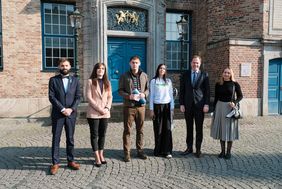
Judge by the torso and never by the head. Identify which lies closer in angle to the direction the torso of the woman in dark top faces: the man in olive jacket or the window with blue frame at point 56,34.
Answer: the man in olive jacket

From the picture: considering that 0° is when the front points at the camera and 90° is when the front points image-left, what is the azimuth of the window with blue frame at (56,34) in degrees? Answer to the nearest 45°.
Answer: approximately 0°

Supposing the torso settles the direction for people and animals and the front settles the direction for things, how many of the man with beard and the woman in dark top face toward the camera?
2

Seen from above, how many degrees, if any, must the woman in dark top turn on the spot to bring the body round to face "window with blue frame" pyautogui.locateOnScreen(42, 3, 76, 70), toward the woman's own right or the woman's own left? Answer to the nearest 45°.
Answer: approximately 135° to the woman's own right

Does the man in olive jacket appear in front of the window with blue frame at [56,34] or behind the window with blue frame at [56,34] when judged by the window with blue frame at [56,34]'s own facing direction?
in front

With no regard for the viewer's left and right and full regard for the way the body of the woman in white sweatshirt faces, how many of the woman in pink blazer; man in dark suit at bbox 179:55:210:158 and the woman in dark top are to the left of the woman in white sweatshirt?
2
